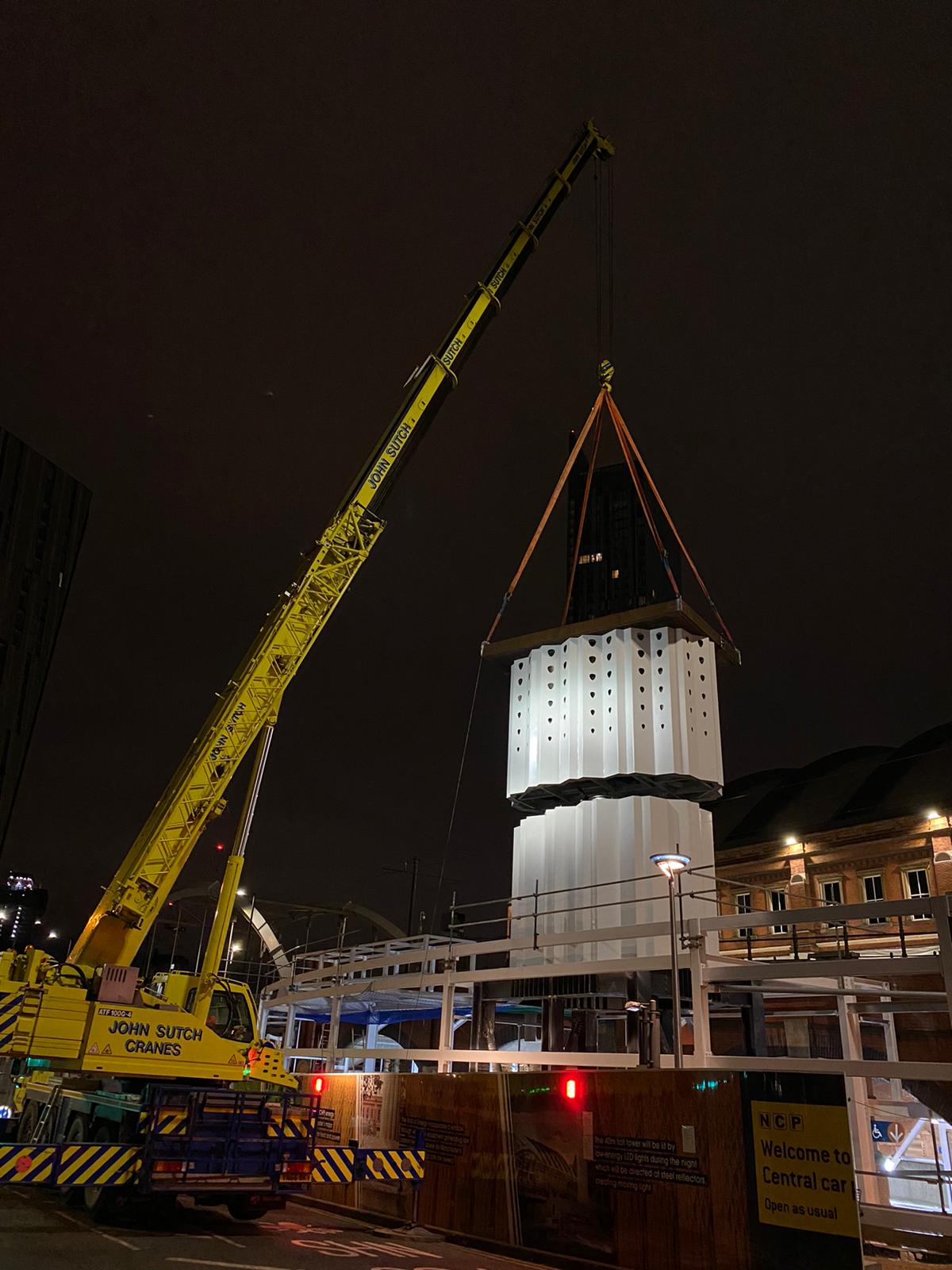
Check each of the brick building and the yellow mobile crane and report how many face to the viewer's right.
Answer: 1

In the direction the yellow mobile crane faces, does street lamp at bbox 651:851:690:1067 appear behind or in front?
in front

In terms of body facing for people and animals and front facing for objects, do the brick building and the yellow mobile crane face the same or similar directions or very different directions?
very different directions

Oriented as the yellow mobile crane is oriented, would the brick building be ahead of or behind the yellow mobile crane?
ahead

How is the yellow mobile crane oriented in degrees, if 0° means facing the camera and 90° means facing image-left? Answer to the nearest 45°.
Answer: approximately 270°
